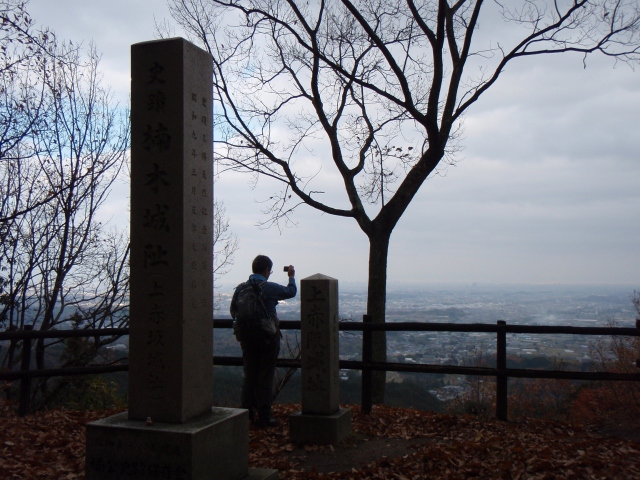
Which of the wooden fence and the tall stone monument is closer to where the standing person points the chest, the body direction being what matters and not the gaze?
the wooden fence

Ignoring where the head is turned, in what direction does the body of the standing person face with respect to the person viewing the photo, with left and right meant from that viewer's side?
facing away from the viewer and to the right of the viewer
